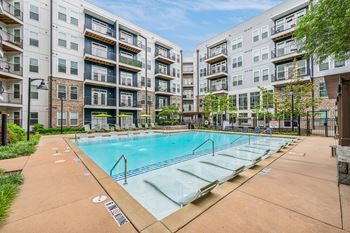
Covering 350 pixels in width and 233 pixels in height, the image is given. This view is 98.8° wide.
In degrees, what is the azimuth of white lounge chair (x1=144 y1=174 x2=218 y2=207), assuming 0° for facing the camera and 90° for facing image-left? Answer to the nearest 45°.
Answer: approximately 135°

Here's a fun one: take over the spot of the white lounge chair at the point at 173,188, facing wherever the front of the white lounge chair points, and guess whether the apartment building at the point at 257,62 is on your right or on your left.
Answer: on your right

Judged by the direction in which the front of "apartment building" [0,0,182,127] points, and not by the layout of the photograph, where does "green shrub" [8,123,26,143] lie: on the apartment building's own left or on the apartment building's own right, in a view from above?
on the apartment building's own right

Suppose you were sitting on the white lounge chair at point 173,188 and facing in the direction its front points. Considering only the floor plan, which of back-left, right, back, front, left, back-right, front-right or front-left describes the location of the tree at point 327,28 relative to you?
back-right

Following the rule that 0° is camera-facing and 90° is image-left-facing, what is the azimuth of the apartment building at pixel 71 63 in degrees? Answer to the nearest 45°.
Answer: approximately 315°

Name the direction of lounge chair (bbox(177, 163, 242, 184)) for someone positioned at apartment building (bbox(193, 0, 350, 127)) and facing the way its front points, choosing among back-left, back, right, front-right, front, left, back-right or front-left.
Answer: front-left

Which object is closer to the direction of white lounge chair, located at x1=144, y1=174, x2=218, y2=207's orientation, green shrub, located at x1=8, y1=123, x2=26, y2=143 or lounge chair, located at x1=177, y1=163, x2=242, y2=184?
the green shrub

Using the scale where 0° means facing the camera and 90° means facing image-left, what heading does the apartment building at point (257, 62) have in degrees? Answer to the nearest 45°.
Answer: approximately 45°

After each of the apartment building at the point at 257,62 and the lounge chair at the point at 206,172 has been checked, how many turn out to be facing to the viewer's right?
0

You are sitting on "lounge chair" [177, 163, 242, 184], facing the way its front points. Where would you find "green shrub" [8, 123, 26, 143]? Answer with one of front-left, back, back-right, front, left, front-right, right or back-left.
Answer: front-left

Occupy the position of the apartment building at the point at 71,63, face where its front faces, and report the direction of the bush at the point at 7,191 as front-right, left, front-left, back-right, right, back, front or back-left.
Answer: front-right
